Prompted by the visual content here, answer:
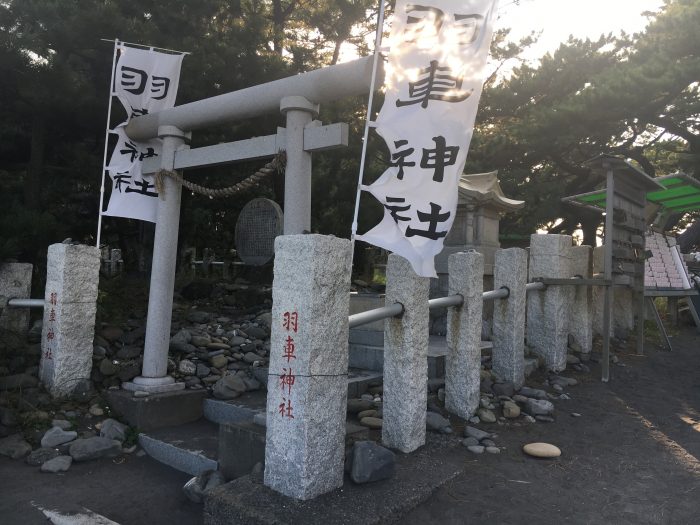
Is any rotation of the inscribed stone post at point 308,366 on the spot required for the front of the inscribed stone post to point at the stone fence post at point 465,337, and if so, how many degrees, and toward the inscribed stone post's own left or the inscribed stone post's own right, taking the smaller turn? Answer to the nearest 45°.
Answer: approximately 180°

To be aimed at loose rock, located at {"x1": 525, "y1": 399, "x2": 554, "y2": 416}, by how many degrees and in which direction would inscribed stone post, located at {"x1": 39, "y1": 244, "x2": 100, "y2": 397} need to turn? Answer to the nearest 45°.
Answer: approximately 90° to its left

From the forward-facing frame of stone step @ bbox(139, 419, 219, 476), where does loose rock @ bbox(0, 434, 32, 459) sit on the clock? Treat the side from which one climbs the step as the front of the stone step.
The loose rock is roughly at 2 o'clock from the stone step.

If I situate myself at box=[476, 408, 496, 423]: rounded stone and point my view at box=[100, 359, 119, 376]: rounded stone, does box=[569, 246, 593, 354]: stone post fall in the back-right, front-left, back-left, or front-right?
back-right

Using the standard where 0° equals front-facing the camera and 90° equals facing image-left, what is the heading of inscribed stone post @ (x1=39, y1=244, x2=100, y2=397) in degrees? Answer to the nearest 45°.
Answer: approximately 45°

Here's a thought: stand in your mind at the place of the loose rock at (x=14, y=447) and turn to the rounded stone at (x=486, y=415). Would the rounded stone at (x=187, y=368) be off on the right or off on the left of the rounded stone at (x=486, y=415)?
left

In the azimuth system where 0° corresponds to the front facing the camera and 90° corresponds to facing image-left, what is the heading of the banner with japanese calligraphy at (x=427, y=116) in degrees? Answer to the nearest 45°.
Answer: approximately 0°

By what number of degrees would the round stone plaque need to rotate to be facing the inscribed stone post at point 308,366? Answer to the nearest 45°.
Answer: approximately 45° to its left

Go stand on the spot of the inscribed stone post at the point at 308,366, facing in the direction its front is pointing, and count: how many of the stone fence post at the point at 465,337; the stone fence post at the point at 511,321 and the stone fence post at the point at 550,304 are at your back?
3

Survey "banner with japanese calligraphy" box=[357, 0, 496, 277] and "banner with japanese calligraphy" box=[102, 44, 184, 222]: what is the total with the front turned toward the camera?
2
